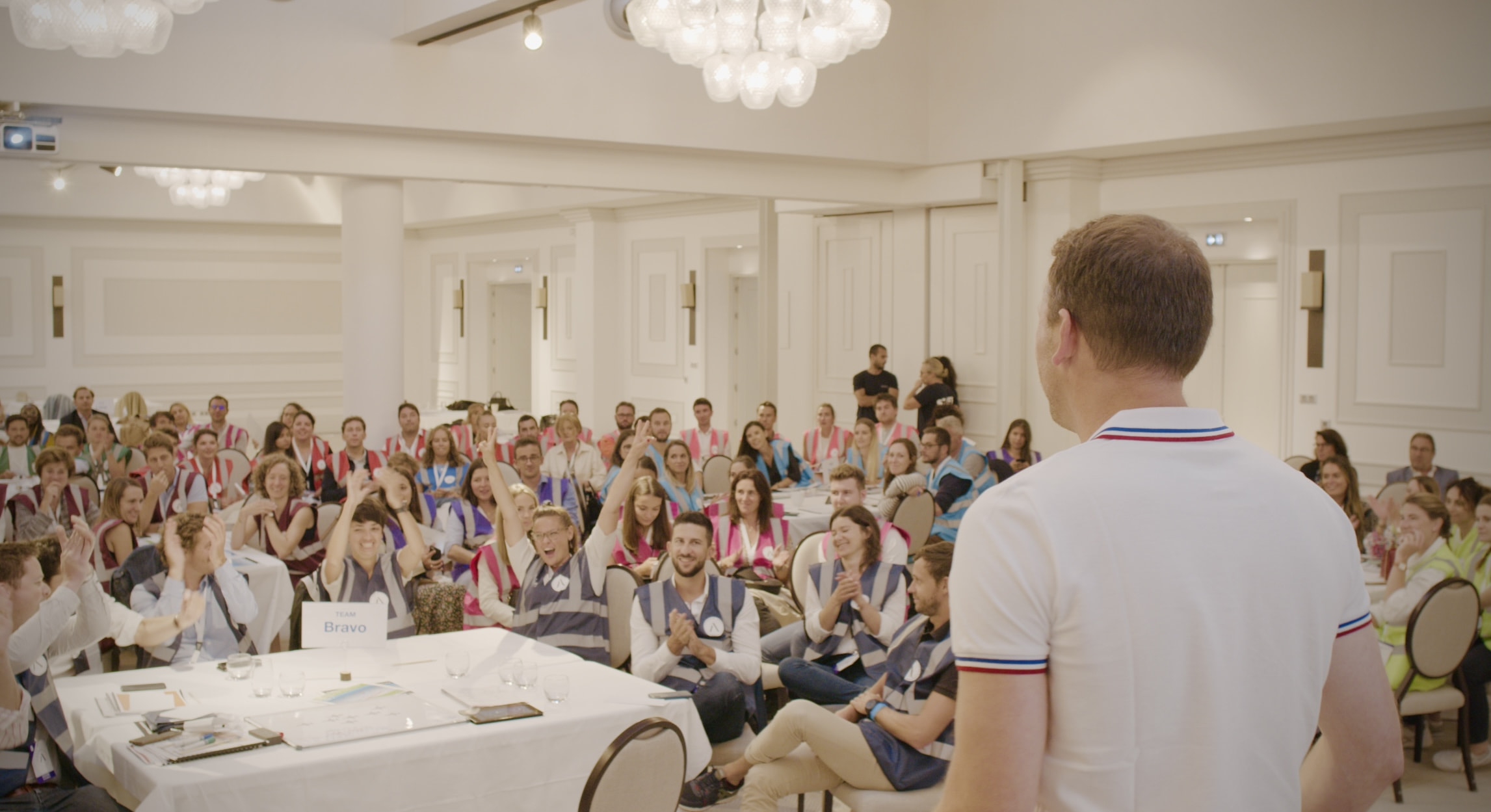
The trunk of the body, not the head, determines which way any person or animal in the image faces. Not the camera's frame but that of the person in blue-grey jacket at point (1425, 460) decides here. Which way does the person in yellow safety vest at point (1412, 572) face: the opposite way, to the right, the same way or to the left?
to the right

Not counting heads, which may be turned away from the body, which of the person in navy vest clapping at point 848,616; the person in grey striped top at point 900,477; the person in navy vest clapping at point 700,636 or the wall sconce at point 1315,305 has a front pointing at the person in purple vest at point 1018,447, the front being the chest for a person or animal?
the wall sconce

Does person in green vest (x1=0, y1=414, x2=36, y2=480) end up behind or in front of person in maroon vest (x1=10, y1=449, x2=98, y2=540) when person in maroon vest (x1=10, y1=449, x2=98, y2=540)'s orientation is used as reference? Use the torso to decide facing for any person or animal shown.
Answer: behind

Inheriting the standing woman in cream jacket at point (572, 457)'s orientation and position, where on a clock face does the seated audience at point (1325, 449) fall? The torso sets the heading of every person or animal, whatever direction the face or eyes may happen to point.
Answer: the seated audience at point (1325, 449) is roughly at 10 o'clock from the standing woman in cream jacket at point (572, 457).

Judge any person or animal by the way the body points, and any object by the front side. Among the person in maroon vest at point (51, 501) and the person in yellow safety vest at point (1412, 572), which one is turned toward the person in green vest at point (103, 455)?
the person in yellow safety vest at point (1412, 572)

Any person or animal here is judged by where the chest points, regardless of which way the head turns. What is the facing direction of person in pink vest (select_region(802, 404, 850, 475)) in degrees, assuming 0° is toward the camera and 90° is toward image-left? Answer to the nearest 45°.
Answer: approximately 0°

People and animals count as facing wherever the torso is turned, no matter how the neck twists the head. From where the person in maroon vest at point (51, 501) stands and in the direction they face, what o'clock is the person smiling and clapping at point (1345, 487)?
the person smiling and clapping at point (1345, 487) is roughly at 10 o'clock from the person in maroon vest at point (51, 501).

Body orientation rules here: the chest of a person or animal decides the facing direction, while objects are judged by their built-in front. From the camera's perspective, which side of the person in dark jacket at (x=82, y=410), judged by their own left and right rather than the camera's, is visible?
front

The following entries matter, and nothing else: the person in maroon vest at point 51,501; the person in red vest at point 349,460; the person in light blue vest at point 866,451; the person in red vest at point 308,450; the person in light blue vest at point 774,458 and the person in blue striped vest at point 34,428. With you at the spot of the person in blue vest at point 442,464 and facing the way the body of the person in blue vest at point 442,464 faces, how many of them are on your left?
2

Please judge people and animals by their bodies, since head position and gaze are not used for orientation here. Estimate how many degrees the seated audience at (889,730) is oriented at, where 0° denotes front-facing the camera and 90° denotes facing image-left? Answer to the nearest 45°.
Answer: approximately 90°

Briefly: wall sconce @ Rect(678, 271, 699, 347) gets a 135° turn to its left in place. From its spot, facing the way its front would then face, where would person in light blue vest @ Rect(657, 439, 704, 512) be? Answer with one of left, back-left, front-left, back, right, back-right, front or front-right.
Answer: right

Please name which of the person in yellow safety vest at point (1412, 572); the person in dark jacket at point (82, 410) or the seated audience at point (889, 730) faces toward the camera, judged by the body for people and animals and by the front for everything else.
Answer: the person in dark jacket at point (82, 410)

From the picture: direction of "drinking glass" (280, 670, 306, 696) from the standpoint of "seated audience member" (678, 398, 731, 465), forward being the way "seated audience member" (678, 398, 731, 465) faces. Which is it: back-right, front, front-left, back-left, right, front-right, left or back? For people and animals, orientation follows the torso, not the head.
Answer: front

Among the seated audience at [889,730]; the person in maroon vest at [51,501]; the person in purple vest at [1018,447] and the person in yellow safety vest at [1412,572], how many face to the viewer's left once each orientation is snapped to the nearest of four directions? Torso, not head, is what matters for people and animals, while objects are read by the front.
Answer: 2

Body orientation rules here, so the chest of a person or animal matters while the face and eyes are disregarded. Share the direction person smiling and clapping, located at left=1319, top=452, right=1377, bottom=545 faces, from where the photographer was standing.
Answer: facing the viewer and to the left of the viewer

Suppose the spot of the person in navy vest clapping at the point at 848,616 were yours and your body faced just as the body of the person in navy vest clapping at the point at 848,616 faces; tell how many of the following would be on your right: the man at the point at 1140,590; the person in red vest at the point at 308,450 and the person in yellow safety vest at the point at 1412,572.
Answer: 1

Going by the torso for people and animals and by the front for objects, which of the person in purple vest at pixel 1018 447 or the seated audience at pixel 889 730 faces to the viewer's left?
the seated audience at pixel 889 730

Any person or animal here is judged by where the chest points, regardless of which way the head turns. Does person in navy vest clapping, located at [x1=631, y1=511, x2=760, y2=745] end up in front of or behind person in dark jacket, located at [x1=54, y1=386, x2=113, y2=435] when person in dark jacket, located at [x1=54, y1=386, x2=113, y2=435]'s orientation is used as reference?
in front

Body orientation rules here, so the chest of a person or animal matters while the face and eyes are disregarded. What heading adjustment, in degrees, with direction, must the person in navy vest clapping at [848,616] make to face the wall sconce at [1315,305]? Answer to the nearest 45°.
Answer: approximately 180°

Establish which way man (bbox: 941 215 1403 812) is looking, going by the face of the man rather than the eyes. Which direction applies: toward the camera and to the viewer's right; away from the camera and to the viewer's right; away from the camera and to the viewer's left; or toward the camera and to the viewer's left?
away from the camera and to the viewer's left
